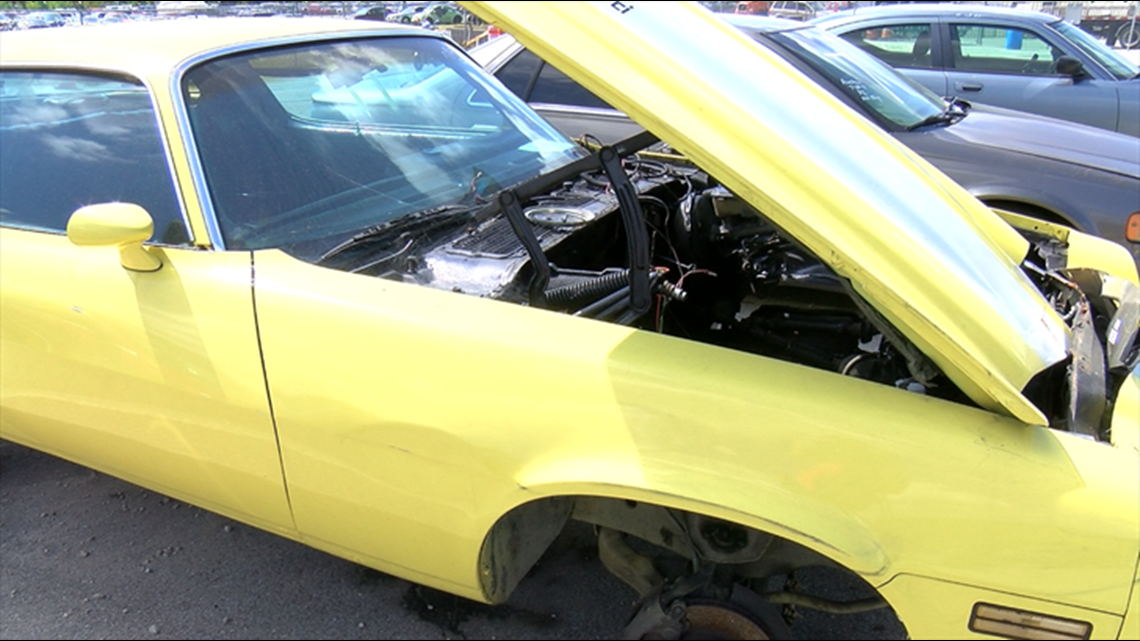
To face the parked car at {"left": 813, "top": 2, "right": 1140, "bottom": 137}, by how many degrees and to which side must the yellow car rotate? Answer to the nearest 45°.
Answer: approximately 90° to its left

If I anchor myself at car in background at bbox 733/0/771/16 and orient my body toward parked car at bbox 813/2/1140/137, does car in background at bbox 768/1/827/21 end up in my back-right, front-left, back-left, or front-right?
front-left

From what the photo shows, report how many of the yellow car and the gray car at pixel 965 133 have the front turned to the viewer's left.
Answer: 0

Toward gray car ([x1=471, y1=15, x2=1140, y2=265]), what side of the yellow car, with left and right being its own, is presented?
left

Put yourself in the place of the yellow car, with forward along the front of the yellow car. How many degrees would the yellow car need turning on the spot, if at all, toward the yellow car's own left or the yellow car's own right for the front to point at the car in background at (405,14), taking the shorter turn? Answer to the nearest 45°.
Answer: approximately 135° to the yellow car's own left

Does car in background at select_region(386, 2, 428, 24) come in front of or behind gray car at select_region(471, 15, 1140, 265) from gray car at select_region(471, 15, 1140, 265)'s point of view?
behind

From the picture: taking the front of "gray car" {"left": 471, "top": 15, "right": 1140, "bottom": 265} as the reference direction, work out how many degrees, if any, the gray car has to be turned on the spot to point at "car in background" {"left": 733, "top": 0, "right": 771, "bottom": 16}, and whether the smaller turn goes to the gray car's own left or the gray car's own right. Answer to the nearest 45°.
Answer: approximately 135° to the gray car's own left

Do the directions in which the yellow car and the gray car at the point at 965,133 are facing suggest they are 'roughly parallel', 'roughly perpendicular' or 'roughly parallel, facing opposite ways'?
roughly parallel

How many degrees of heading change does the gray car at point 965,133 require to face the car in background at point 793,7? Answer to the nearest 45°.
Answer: approximately 135° to its left

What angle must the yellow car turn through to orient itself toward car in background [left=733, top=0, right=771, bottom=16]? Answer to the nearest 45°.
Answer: approximately 135° to its left

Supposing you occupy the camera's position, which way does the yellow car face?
facing the viewer and to the right of the viewer

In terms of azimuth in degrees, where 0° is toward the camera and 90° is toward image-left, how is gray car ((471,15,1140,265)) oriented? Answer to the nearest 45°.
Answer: approximately 315°
